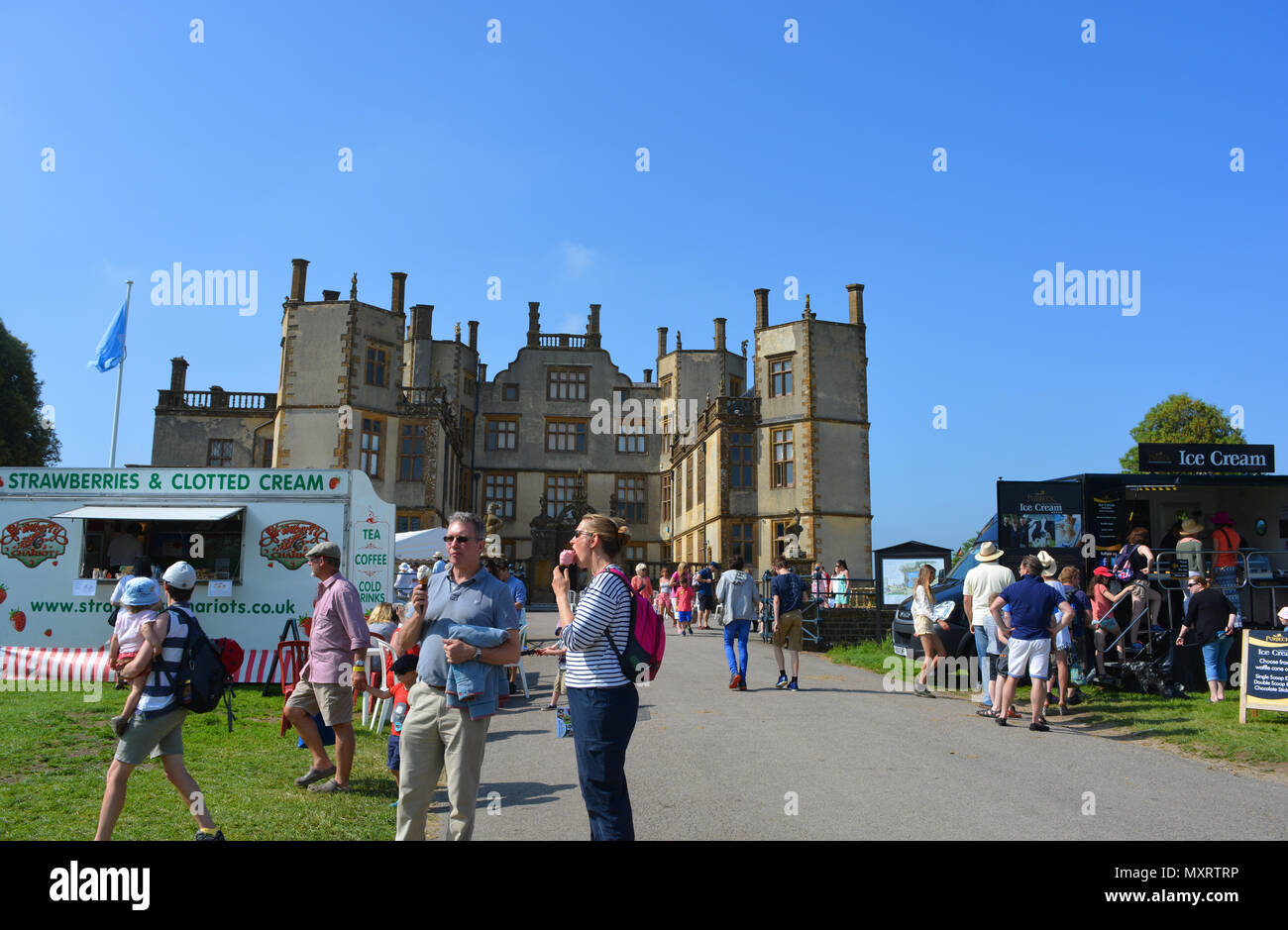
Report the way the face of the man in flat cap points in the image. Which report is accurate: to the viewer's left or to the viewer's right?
to the viewer's left

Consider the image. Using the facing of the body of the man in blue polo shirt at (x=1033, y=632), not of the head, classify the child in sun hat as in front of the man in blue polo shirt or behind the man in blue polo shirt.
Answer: behind

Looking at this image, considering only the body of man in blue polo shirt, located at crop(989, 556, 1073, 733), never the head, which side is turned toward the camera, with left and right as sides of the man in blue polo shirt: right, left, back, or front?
back

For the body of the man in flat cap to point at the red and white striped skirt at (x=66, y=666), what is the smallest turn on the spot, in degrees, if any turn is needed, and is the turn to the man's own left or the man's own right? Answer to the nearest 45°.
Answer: approximately 45° to the man's own right

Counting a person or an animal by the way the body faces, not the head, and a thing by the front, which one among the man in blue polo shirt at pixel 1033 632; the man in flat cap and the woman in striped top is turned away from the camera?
the man in blue polo shirt

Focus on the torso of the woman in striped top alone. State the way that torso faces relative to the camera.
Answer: to the viewer's left

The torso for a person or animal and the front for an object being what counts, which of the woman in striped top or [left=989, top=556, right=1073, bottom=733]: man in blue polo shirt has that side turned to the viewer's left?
the woman in striped top
